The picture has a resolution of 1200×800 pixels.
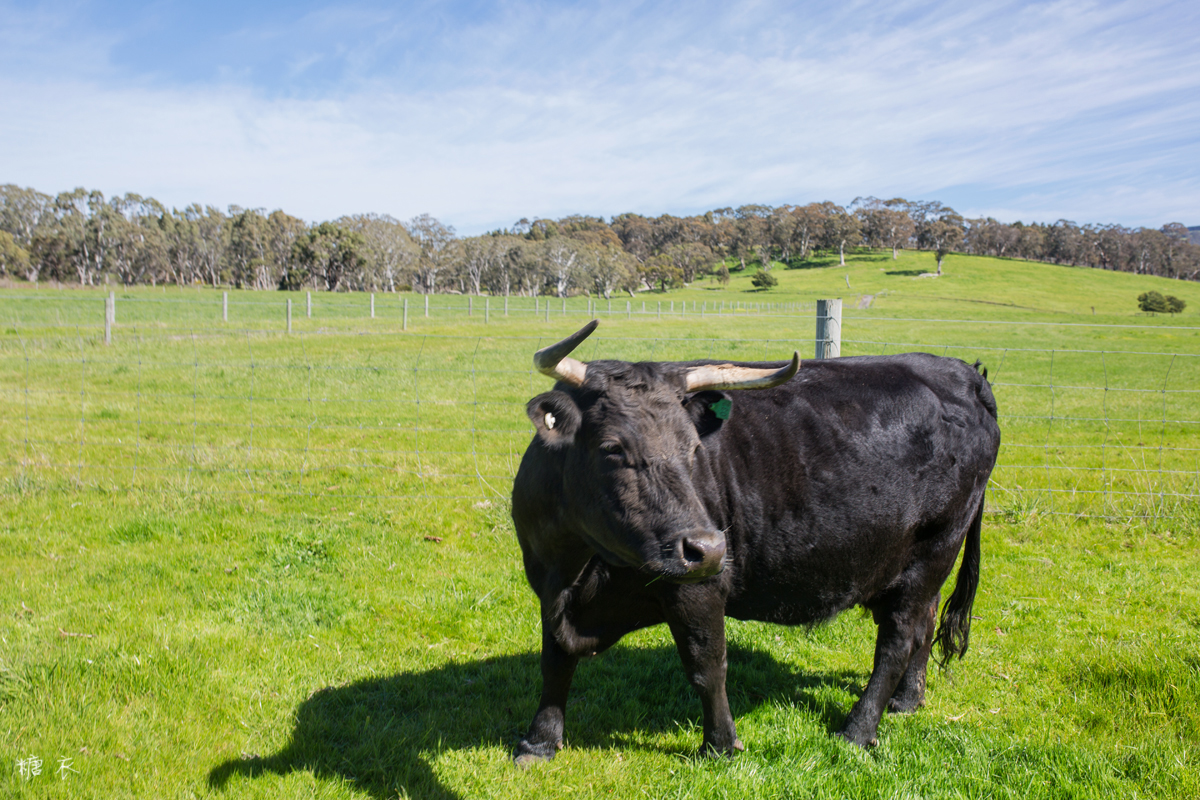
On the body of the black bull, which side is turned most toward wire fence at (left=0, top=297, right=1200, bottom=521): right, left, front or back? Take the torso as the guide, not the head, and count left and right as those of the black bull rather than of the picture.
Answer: right

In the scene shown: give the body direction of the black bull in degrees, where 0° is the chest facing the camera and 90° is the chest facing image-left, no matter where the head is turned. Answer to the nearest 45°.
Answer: approximately 45°

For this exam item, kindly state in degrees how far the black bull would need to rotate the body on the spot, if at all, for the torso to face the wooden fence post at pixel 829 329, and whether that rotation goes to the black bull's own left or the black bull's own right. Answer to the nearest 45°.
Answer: approximately 135° to the black bull's own right
